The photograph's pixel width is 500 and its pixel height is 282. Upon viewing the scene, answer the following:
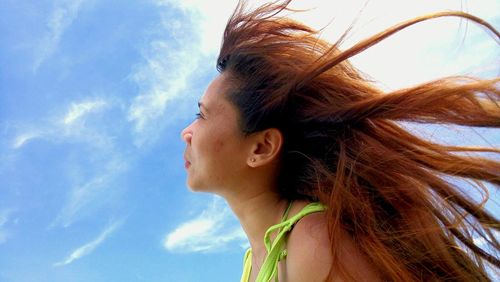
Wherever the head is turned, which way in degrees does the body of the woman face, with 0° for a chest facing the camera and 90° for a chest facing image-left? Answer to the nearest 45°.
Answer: approximately 90°

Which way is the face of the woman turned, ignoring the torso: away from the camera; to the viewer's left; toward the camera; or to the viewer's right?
to the viewer's left
